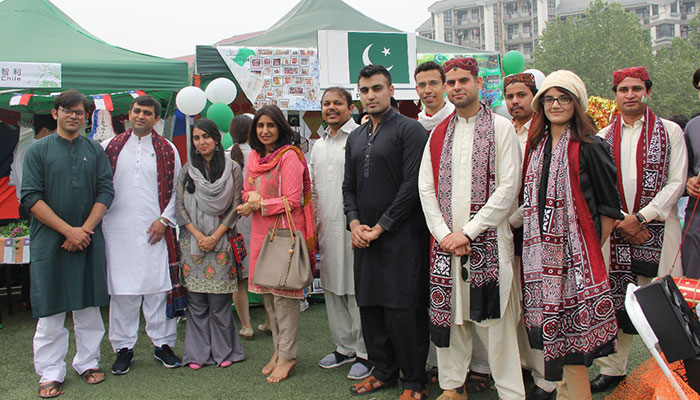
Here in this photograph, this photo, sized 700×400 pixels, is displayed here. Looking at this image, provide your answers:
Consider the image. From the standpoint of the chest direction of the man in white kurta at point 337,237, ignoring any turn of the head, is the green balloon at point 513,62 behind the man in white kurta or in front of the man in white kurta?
behind

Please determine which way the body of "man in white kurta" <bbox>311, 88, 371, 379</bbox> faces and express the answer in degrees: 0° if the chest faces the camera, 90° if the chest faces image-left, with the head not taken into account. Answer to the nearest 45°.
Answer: approximately 45°

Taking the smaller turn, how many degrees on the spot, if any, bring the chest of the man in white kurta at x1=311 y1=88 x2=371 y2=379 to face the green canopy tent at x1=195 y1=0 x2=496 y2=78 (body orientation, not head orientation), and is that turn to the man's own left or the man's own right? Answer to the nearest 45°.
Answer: approximately 135° to the man's own right

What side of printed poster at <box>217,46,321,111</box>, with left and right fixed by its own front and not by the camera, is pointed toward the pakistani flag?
left

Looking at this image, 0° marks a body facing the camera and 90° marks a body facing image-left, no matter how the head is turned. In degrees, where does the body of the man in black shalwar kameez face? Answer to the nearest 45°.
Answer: approximately 45°

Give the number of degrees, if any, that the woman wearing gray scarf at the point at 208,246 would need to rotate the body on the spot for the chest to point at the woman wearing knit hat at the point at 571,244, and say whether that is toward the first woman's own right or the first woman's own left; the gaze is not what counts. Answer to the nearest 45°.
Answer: approximately 45° to the first woman's own left

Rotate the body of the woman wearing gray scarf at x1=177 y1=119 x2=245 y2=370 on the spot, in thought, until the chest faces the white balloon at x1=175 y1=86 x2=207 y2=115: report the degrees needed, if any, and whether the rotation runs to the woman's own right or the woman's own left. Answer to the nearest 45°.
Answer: approximately 180°
